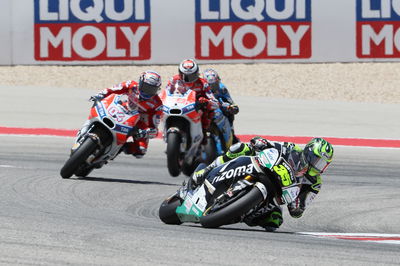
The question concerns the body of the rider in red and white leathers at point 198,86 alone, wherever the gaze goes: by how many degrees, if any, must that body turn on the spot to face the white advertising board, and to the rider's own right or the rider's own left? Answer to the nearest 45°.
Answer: approximately 180°

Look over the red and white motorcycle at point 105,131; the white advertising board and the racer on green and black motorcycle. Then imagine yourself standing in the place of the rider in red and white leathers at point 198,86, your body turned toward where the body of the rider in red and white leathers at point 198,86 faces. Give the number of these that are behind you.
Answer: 1

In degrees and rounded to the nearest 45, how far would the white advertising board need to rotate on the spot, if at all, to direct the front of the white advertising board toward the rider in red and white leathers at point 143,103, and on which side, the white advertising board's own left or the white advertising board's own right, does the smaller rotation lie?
0° — it already faces them

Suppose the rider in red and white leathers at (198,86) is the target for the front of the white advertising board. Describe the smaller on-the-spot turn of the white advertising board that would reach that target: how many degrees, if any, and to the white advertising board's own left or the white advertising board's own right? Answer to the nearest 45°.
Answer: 0° — it already faces them

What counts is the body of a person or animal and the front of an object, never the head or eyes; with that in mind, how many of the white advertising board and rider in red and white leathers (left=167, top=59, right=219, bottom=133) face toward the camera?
2

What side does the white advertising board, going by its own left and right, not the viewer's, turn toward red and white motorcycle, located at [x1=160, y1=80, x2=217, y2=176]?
front

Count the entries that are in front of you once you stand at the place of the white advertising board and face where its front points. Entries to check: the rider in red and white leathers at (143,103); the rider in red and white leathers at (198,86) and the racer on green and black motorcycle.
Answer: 3

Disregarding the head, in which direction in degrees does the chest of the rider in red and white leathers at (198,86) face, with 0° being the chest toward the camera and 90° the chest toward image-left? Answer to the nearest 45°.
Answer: approximately 0°

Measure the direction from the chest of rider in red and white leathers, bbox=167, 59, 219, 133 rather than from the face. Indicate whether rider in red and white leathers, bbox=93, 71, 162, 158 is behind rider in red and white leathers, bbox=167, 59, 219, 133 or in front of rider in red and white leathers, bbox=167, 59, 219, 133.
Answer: in front

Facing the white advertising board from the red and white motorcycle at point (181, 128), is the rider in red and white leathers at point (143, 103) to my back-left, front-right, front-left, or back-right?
back-left
